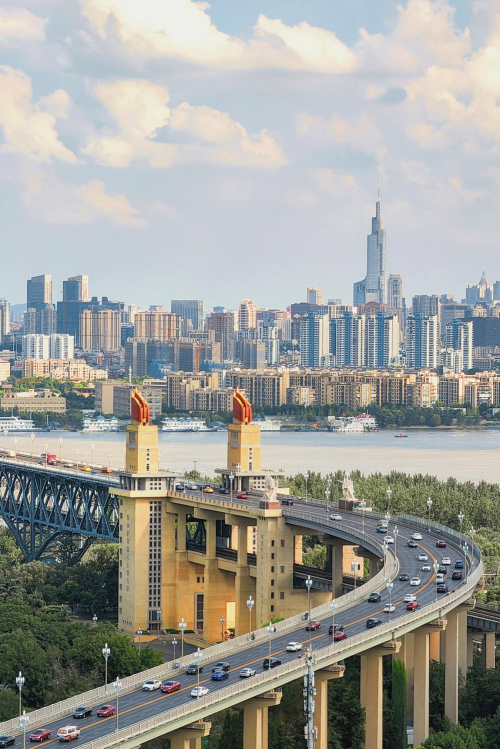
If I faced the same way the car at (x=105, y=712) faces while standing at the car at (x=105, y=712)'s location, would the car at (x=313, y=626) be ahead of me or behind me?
behind

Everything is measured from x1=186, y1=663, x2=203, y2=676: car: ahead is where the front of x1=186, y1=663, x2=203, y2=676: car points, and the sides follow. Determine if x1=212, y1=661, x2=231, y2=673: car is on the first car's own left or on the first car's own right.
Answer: on the first car's own left

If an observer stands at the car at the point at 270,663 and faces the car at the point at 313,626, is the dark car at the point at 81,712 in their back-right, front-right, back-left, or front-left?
back-left

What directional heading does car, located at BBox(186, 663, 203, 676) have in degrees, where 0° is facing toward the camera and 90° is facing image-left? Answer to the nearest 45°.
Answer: approximately 45°

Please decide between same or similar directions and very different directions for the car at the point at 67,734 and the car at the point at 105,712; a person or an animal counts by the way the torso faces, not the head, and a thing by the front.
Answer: very different directions

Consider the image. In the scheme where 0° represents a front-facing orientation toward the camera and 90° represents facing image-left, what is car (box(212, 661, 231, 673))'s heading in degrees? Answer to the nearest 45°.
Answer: approximately 45°

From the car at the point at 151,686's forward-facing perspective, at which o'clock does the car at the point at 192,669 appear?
the car at the point at 192,669 is roughly at 6 o'clock from the car at the point at 151,686.
